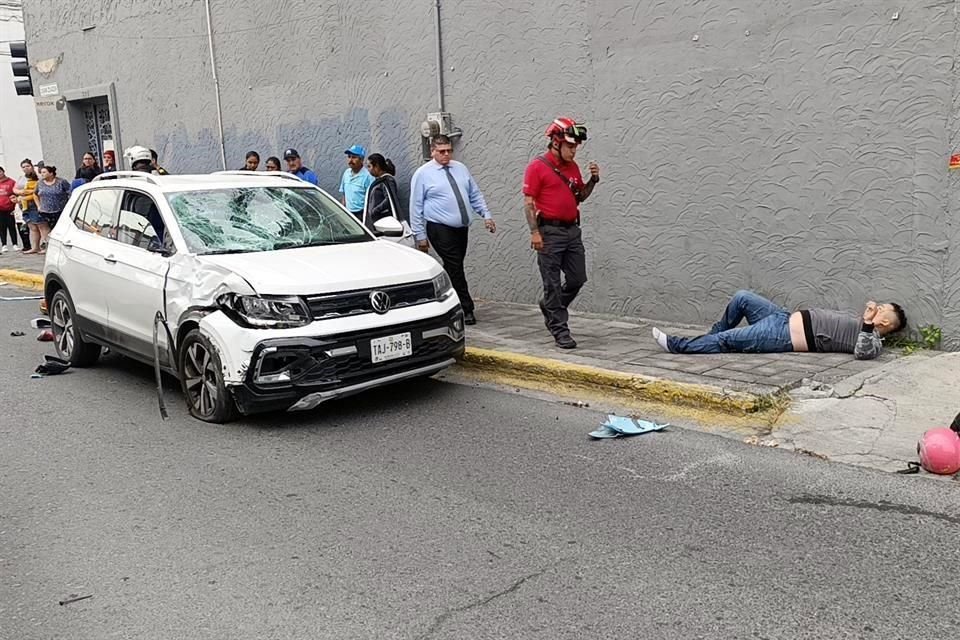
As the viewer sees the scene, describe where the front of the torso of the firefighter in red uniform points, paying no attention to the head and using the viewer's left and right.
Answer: facing the viewer and to the right of the viewer

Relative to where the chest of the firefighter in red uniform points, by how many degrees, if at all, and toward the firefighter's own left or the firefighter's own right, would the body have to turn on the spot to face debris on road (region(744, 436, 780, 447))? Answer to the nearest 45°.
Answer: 0° — they already face it

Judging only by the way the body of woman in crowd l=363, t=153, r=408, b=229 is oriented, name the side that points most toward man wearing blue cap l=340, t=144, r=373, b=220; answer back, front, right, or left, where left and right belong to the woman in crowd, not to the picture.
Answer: front

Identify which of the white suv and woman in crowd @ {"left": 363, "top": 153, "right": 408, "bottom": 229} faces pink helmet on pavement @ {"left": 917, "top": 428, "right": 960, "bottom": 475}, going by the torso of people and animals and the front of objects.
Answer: the white suv

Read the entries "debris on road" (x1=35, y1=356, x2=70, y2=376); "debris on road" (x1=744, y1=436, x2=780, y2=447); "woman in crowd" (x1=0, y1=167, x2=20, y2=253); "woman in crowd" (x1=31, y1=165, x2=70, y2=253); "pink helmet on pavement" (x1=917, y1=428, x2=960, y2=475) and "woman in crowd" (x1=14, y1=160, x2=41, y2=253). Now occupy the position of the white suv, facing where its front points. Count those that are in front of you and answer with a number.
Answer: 2

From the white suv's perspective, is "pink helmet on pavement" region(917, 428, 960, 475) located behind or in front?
in front
